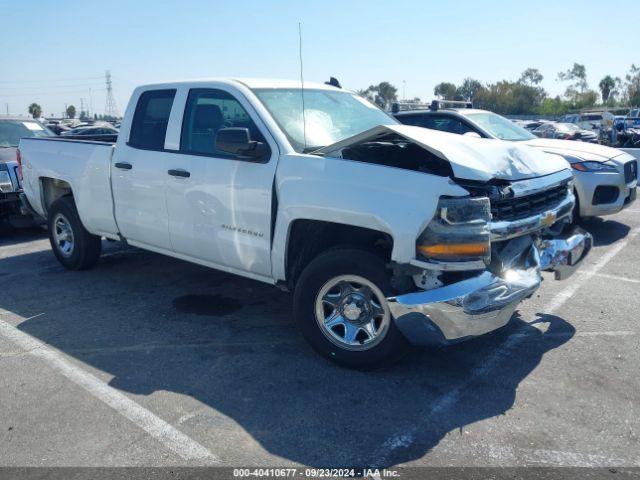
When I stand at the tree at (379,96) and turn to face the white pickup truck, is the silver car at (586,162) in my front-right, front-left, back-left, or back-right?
front-left

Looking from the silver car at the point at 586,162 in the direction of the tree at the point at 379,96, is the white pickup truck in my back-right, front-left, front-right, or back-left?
back-left

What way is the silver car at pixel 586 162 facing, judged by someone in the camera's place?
facing the viewer and to the right of the viewer

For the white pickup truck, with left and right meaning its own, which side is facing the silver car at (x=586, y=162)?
left

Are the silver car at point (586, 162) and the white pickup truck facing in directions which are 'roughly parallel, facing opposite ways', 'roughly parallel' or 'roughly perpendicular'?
roughly parallel

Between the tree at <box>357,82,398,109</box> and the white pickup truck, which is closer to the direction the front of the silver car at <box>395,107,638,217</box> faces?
the white pickup truck

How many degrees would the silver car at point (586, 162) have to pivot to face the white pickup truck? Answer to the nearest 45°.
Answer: approximately 90° to its right

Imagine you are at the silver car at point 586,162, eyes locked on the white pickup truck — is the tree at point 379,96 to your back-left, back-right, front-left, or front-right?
back-right

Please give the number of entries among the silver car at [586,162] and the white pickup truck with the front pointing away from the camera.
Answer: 0

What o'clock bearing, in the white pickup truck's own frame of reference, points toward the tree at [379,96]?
The tree is roughly at 8 o'clock from the white pickup truck.
